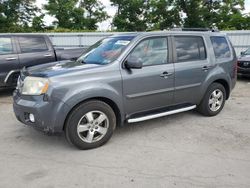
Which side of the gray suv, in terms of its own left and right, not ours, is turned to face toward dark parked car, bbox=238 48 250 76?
back

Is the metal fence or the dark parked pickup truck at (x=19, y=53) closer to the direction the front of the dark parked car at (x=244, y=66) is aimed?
the dark parked pickup truck

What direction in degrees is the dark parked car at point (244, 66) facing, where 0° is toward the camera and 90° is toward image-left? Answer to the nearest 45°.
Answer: approximately 45°

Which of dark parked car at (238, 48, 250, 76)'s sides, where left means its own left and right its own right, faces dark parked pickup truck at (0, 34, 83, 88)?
front

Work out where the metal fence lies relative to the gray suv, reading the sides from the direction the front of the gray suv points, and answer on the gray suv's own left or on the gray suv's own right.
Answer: on the gray suv's own right

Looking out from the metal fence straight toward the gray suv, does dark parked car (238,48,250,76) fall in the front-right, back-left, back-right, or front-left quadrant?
front-left

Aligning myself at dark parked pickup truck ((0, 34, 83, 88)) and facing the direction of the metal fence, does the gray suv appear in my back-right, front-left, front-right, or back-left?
back-right

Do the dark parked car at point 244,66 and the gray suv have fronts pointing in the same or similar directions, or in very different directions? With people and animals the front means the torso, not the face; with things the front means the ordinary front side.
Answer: same or similar directions

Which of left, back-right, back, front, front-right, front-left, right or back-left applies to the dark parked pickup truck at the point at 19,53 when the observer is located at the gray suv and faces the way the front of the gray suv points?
right

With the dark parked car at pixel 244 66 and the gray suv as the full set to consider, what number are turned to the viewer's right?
0
